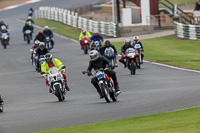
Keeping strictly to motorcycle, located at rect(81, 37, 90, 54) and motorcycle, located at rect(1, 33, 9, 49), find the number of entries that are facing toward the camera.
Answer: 2

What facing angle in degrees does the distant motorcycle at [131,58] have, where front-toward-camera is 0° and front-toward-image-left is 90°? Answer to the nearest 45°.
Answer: approximately 0°

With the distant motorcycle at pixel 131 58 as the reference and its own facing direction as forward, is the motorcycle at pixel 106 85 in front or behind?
in front

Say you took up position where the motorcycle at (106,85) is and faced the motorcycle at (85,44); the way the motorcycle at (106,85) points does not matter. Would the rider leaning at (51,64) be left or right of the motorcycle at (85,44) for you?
left

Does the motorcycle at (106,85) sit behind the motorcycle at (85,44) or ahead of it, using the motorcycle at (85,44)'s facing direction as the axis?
ahead

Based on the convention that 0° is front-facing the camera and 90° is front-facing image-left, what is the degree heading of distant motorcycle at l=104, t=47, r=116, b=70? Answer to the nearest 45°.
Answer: approximately 0°

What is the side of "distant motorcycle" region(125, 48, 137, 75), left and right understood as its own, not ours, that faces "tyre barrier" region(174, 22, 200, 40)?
back
